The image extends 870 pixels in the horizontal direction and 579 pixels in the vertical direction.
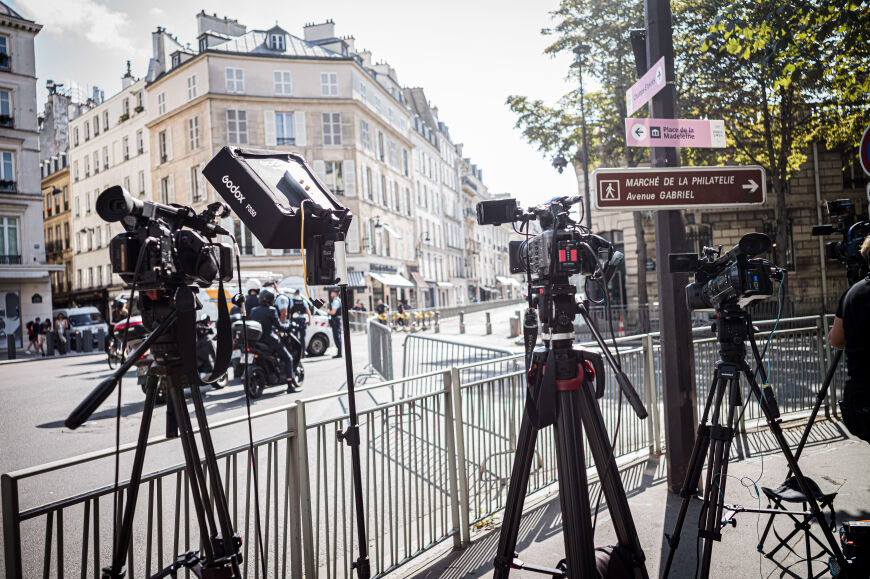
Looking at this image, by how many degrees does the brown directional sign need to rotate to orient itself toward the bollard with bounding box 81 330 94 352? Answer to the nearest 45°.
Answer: approximately 135° to its right

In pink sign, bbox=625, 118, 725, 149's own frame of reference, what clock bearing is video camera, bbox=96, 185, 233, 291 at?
The video camera is roughly at 1 o'clock from the pink sign.

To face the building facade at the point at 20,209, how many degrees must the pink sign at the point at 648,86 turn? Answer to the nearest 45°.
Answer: approximately 90° to its right

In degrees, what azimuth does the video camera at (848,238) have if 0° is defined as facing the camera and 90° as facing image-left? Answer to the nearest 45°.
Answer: approximately 90°

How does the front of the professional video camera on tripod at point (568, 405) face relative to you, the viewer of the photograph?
facing away from the viewer and to the left of the viewer

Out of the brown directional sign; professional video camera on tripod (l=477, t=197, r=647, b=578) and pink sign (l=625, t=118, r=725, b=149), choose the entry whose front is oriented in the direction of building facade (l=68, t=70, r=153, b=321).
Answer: the professional video camera on tripod

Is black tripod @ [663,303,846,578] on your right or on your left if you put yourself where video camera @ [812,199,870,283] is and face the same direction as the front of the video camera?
on your left

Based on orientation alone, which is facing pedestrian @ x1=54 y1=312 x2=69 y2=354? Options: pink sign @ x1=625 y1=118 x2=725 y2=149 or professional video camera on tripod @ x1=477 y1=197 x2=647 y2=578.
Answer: the professional video camera on tripod
